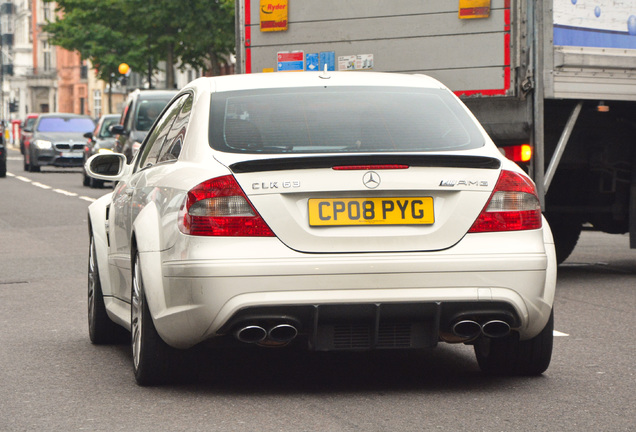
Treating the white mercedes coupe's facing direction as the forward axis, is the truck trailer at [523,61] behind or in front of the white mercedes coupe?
in front

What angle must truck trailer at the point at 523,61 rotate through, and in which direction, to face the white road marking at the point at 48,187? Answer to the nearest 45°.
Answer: approximately 90° to its left

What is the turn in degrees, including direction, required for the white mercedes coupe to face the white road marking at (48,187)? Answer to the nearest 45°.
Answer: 0° — it already faces it

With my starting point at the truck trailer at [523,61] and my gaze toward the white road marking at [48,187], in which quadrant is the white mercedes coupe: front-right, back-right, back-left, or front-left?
back-left

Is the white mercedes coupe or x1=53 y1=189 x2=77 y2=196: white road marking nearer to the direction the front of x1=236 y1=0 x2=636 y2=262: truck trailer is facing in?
the white road marking

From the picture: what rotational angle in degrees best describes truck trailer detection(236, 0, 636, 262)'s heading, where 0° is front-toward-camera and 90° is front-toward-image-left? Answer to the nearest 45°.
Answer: approximately 225°

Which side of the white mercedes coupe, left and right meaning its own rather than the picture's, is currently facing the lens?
back

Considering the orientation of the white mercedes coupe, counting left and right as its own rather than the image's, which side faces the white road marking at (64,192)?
front

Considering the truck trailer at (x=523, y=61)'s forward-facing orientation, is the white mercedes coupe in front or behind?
behind

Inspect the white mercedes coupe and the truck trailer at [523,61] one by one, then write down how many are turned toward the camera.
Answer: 0
